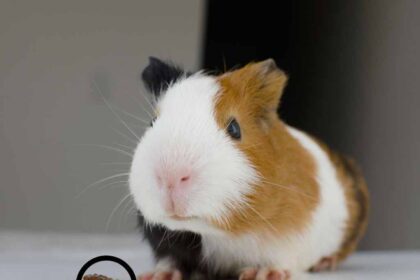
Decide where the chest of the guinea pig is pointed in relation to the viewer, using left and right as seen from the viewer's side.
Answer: facing the viewer and to the left of the viewer
